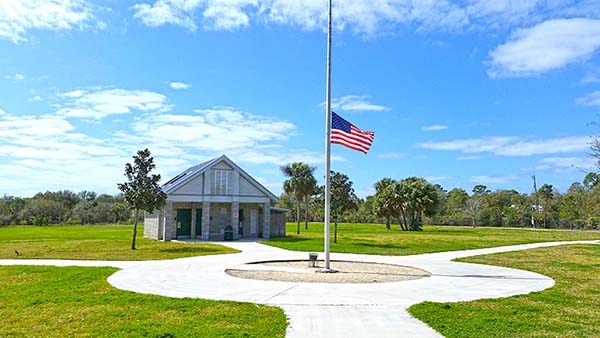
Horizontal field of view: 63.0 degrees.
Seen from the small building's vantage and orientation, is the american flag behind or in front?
in front

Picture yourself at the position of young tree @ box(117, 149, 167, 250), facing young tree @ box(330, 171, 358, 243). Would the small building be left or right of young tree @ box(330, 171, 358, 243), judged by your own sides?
left

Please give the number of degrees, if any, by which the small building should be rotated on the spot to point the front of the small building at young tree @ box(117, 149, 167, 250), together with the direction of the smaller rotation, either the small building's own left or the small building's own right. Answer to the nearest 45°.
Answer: approximately 45° to the small building's own right

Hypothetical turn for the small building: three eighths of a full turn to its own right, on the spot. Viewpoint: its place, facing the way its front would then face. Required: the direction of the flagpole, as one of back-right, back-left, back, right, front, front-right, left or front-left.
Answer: back-left

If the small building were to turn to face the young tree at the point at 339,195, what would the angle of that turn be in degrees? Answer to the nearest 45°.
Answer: approximately 45° to its left

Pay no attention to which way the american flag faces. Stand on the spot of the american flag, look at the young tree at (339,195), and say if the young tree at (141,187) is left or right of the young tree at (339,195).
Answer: left

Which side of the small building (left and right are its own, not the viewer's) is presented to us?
front
